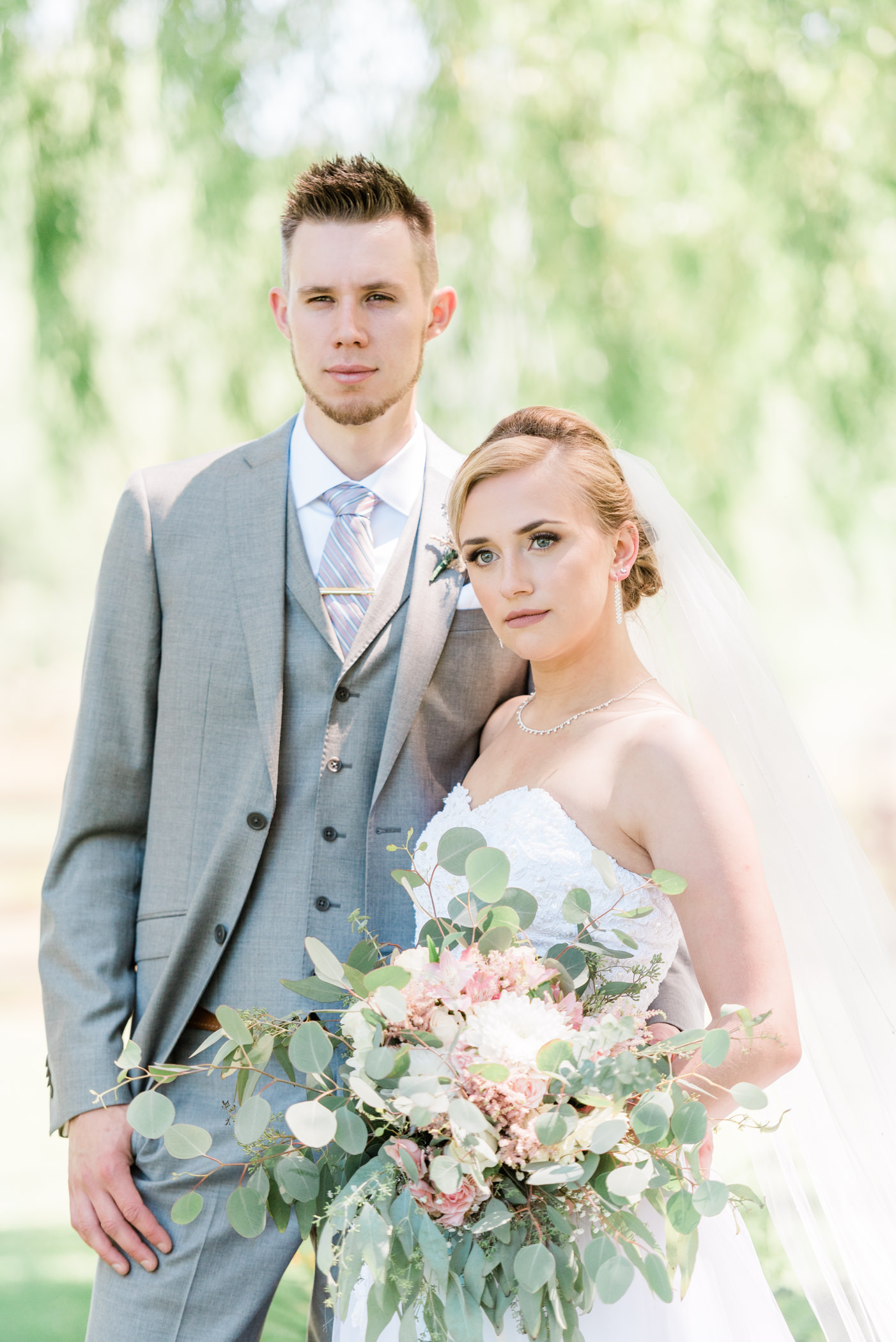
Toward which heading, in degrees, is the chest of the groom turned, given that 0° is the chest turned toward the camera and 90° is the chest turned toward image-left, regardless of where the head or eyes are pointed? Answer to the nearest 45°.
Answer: approximately 0°

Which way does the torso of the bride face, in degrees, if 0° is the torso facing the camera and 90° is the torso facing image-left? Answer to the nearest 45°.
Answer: approximately 45°

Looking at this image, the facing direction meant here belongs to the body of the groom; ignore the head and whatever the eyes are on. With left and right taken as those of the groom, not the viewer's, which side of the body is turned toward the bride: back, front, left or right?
left
